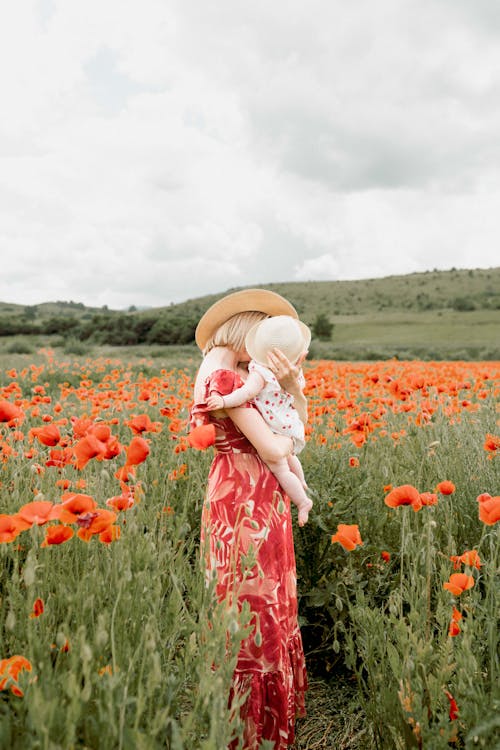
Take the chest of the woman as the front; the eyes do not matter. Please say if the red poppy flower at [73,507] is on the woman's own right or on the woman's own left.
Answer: on the woman's own right

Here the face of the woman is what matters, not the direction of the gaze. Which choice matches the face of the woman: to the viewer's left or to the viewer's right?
to the viewer's right

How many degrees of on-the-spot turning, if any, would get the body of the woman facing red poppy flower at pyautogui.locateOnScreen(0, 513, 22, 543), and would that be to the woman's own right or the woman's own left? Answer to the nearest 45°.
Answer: approximately 135° to the woman's own right

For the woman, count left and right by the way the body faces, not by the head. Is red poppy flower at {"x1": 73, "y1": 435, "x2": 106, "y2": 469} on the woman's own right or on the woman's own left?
on the woman's own right

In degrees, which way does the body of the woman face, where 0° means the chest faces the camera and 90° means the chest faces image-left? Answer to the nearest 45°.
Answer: approximately 270°
